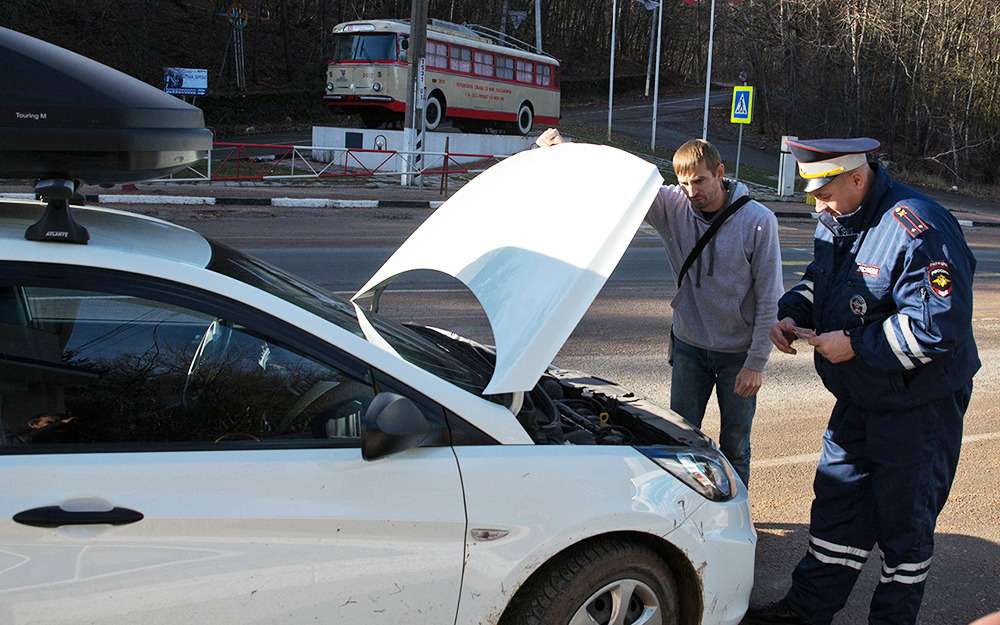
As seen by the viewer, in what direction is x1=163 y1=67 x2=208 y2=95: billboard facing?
toward the camera

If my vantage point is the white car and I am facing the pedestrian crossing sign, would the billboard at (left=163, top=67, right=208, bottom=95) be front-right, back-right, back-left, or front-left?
front-left

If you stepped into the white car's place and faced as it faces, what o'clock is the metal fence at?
The metal fence is roughly at 9 o'clock from the white car.

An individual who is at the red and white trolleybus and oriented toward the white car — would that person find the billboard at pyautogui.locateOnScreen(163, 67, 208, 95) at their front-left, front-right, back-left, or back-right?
back-right

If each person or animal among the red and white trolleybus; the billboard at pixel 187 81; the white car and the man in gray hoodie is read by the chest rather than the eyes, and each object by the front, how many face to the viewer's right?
1

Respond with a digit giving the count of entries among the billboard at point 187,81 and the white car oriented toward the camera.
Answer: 1

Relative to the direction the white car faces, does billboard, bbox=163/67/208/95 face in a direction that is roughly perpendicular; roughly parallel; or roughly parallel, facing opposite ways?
roughly perpendicular

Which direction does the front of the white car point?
to the viewer's right

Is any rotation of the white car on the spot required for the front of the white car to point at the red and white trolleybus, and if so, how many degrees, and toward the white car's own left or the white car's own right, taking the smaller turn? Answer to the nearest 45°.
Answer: approximately 90° to the white car's own left

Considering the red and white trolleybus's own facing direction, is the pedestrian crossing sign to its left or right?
on its left

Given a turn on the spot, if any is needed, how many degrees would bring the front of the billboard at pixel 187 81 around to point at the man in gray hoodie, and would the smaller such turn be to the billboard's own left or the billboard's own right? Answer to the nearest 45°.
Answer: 0° — it already faces them

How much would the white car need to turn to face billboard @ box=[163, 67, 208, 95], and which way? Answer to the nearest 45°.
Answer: approximately 90° to its left

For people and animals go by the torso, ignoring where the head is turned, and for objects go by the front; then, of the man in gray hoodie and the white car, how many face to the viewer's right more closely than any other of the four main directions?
1

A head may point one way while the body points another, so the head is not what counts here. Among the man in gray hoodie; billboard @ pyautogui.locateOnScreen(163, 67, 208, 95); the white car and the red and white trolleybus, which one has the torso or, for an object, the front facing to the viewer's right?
the white car

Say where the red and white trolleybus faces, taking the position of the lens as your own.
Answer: facing the viewer and to the left of the viewer
